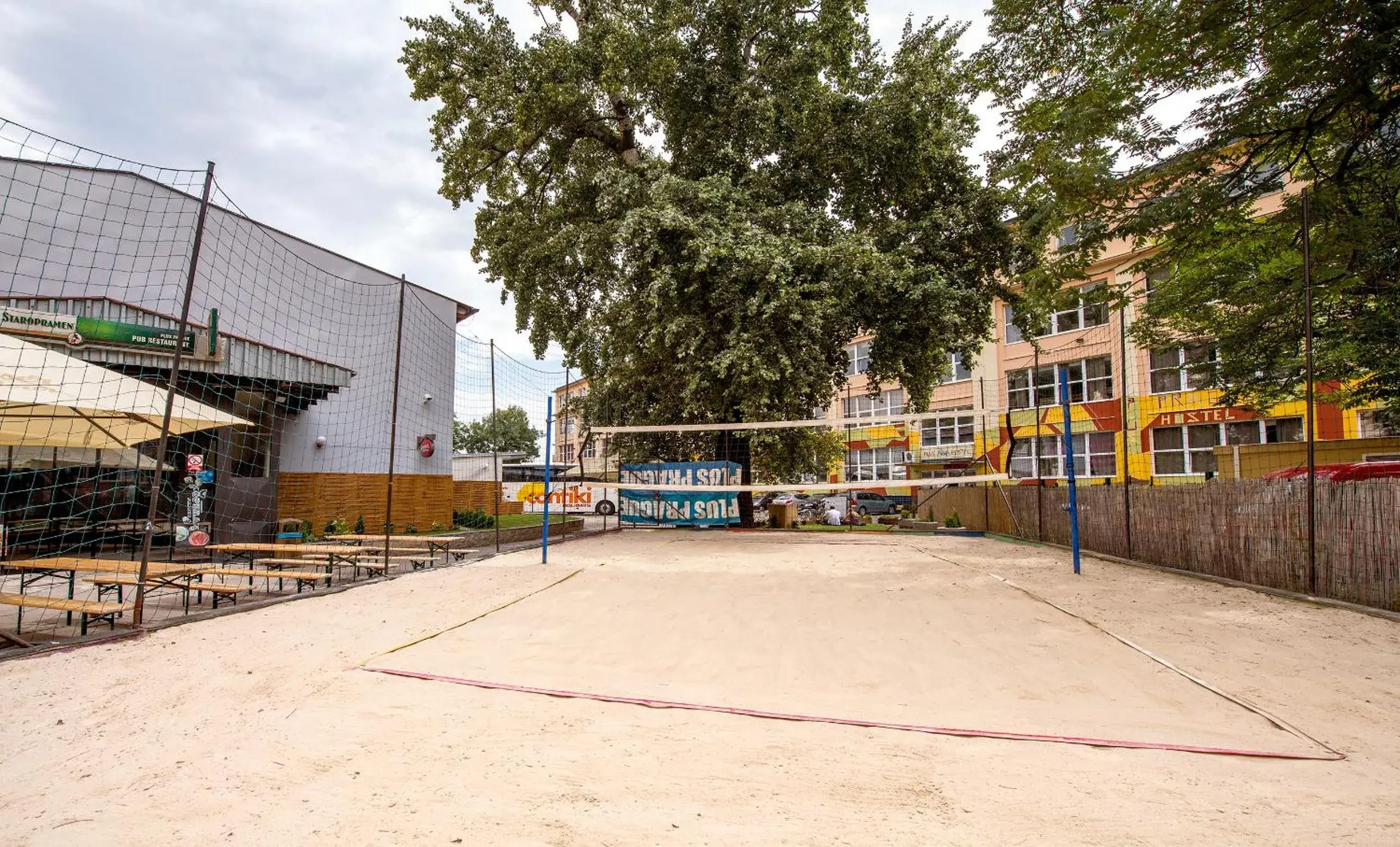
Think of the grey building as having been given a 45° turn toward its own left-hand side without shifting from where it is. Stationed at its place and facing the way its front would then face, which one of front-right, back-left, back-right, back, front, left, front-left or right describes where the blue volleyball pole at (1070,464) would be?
front-right

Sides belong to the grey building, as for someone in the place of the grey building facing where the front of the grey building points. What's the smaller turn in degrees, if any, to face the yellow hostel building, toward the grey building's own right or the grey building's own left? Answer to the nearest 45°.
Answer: approximately 45° to the grey building's own left

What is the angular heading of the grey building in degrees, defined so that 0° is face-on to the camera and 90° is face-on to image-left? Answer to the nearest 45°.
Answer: approximately 315°

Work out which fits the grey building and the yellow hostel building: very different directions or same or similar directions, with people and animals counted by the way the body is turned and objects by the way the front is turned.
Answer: very different directions

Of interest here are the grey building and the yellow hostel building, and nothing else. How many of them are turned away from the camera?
0

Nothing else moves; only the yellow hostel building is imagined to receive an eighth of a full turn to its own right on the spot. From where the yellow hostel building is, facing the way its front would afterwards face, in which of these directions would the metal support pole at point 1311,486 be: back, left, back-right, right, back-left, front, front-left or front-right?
left

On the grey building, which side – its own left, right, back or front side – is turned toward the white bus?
left

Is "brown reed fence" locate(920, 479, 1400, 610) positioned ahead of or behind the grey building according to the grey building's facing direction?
ahead

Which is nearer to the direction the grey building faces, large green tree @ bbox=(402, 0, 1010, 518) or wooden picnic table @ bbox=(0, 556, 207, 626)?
the large green tree

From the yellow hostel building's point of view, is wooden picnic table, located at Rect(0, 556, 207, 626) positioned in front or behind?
in front

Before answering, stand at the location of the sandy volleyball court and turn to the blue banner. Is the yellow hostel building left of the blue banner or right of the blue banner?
right

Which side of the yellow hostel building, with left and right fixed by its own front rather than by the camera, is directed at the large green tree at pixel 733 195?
front

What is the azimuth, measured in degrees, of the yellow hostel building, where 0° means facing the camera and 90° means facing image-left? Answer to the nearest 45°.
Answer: approximately 45°

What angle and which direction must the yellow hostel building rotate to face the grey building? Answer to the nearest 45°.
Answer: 0° — it already faces it

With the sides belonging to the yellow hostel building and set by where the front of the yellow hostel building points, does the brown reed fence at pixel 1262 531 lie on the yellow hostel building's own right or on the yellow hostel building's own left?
on the yellow hostel building's own left

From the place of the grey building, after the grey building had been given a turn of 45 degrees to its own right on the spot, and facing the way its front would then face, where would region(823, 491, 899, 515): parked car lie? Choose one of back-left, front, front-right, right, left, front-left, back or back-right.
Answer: left
